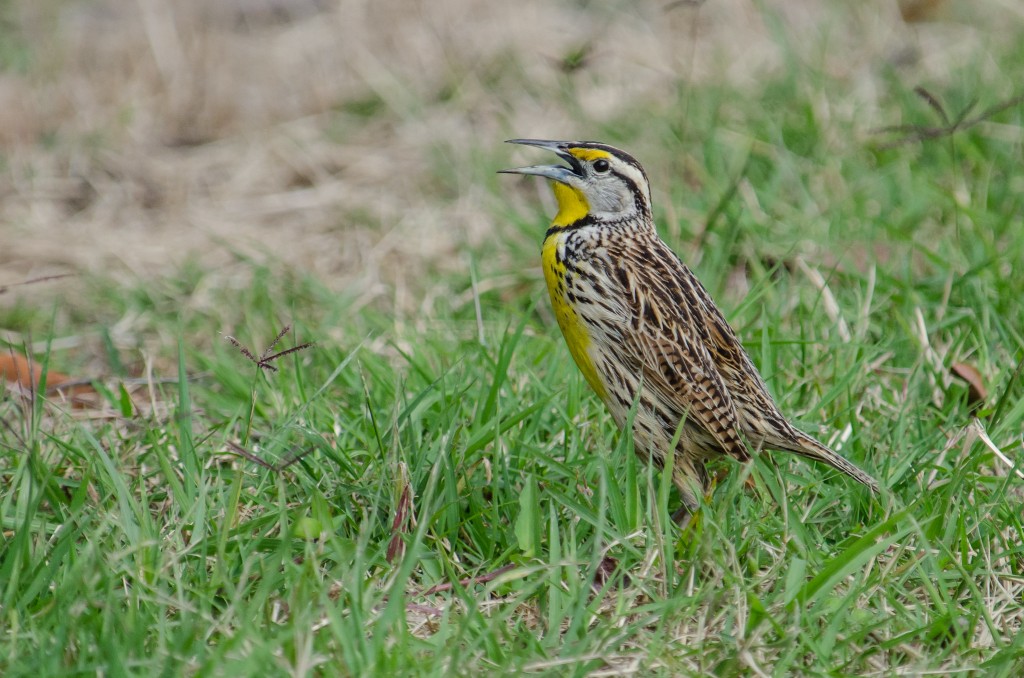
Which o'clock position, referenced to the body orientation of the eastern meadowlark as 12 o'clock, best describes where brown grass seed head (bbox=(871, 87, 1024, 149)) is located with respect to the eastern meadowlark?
The brown grass seed head is roughly at 4 o'clock from the eastern meadowlark.

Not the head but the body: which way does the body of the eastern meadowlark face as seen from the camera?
to the viewer's left

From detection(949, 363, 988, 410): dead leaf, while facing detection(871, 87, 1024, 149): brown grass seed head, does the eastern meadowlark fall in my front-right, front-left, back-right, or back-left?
back-left

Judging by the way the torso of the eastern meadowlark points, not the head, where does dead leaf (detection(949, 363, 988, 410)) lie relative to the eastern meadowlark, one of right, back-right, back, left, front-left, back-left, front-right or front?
back-right

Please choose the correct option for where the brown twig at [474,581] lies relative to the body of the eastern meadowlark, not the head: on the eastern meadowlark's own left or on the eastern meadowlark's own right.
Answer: on the eastern meadowlark's own left

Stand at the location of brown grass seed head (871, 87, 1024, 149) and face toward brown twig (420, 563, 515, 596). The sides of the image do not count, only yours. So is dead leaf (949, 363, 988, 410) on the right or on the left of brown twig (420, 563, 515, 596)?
left
